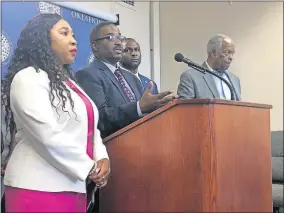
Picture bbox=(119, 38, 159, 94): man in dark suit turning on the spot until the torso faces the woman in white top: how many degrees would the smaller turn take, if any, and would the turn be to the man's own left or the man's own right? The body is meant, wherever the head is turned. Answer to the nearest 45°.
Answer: approximately 90° to the man's own right

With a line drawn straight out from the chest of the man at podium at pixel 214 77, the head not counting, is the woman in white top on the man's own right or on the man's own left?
on the man's own right
